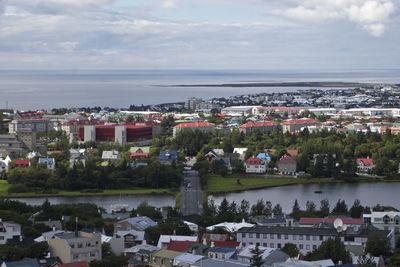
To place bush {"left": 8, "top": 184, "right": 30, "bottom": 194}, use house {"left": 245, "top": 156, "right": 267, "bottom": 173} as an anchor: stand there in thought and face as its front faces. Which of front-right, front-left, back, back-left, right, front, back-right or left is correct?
front-right

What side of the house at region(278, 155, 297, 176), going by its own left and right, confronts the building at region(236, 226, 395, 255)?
front

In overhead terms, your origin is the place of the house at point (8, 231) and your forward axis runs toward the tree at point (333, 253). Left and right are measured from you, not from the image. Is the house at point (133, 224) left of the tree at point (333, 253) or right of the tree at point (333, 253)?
left

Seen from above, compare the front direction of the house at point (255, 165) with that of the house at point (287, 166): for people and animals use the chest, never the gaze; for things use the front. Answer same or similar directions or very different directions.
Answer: same or similar directions

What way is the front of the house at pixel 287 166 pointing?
toward the camera

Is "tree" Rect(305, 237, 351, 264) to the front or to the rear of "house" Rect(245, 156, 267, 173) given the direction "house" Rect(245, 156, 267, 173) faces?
to the front

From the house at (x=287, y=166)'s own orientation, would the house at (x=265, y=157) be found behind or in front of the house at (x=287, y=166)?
behind

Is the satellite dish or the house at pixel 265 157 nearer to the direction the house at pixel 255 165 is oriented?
the satellite dish

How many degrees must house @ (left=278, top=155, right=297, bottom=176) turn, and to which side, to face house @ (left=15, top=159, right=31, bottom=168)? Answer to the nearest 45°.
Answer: approximately 90° to its right

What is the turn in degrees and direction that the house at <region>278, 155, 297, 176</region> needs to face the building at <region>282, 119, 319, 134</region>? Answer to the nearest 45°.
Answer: approximately 180°

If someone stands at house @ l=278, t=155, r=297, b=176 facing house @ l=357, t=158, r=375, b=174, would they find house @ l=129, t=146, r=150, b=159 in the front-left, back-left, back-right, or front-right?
back-left

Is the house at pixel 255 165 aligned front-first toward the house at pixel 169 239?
yes

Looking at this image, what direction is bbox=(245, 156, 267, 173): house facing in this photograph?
toward the camera

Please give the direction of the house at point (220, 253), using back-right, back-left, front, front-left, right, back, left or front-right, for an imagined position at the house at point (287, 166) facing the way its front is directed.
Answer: front

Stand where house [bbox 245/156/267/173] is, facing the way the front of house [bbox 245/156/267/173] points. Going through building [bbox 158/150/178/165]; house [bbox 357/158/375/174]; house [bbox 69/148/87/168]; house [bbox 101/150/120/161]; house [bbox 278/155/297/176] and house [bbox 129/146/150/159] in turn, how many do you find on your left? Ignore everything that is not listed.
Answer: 2

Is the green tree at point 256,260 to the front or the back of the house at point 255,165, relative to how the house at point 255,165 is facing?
to the front

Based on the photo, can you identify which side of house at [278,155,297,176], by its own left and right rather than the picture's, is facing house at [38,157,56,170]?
right

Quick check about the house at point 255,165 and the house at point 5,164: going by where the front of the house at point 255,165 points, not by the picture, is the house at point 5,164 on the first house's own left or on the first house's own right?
on the first house's own right

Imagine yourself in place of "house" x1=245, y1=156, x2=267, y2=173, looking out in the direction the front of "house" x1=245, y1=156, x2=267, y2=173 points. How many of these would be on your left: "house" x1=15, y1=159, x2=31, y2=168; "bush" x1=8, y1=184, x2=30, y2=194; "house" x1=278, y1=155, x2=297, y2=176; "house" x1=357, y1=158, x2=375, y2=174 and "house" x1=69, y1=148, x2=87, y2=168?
2
